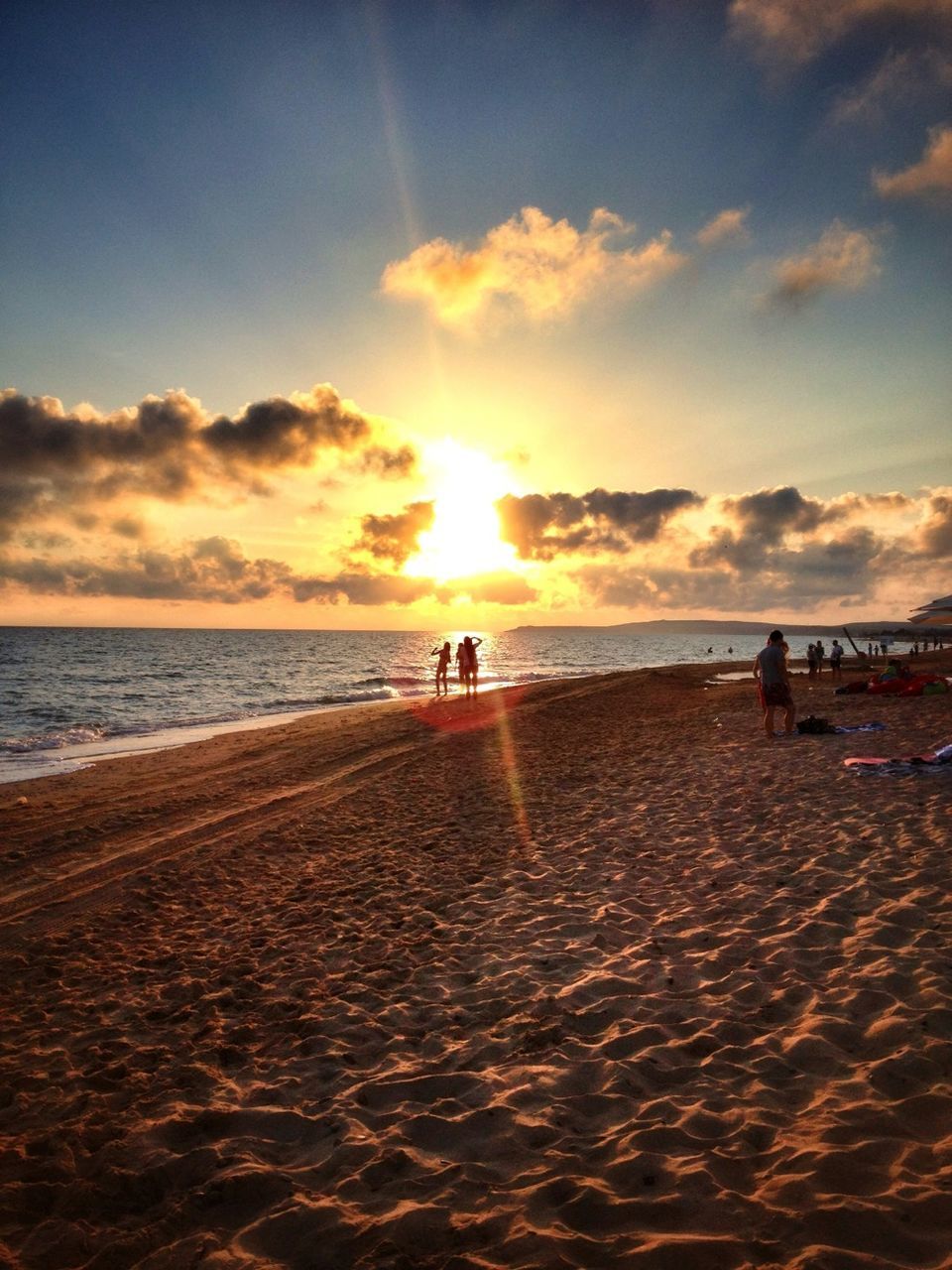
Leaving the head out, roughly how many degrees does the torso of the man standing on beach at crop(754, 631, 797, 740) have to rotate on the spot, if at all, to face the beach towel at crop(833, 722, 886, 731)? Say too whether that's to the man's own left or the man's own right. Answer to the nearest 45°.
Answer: approximately 90° to the man's own right

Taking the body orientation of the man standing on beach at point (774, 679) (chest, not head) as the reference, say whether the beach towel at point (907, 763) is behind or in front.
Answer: behind

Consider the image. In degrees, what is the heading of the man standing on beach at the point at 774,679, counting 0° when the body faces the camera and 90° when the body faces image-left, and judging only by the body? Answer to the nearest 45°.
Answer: approximately 135°

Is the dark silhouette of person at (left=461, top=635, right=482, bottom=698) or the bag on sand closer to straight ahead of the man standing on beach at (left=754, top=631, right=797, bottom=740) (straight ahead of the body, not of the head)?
the dark silhouette of person

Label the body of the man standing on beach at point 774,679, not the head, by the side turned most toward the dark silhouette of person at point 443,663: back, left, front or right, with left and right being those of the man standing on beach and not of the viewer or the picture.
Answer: front

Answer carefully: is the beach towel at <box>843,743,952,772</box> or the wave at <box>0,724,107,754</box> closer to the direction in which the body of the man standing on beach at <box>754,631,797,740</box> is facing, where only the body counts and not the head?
the wave

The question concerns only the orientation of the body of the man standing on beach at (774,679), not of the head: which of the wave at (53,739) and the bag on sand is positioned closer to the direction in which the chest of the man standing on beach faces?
the wave

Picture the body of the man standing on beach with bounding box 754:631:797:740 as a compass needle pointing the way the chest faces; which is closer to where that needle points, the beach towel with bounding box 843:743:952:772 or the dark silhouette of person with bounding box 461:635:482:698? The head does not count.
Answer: the dark silhouette of person

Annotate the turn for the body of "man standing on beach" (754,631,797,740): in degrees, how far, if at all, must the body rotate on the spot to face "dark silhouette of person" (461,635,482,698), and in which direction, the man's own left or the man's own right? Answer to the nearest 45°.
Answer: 0° — they already face them

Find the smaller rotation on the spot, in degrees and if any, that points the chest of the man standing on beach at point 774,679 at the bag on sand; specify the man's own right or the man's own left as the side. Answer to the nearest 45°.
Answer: approximately 90° to the man's own right
